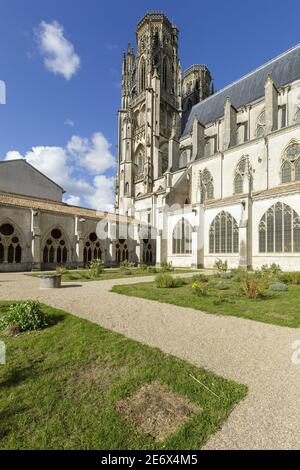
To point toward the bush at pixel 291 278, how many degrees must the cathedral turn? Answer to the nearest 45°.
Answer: approximately 135° to its left

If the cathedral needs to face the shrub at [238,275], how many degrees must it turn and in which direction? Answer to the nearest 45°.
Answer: approximately 135° to its left

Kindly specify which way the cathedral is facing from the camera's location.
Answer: facing away from the viewer and to the left of the viewer

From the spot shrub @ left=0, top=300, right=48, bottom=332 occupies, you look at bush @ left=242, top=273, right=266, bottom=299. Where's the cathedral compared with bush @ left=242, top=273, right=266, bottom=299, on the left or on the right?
left

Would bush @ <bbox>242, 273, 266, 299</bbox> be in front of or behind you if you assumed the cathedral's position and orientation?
behind

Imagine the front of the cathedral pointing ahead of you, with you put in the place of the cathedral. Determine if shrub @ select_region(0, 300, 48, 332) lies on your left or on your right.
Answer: on your left

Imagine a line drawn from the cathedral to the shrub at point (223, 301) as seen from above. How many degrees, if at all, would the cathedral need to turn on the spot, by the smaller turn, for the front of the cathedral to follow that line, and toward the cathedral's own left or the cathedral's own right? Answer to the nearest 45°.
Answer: approximately 135° to the cathedral's own left
